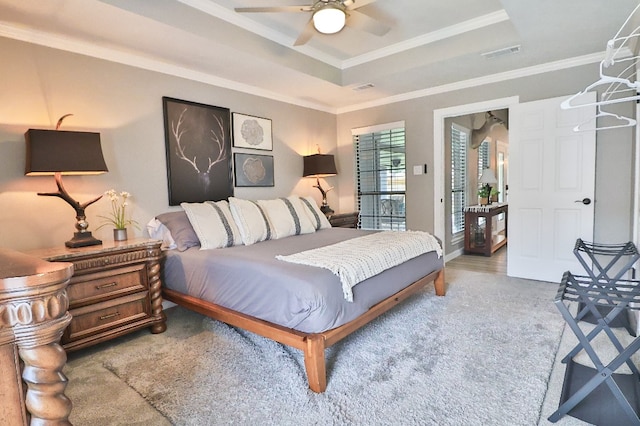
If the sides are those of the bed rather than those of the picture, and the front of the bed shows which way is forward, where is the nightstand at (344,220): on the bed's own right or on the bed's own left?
on the bed's own left

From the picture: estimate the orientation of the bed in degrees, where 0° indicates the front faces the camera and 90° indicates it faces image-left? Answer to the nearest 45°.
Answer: approximately 315°

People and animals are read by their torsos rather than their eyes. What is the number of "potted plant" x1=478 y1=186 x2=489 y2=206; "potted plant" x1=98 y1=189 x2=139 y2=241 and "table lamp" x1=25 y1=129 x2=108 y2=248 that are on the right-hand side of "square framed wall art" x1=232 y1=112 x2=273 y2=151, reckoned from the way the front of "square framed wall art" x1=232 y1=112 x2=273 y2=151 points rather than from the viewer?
2

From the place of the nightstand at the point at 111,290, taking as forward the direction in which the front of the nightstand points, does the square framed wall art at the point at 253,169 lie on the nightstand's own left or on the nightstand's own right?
on the nightstand's own left

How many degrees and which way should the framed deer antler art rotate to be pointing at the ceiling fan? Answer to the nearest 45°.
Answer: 0° — it already faces it

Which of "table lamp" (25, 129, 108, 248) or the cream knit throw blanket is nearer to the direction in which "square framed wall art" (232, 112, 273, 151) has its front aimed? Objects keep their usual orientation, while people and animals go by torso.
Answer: the cream knit throw blanket

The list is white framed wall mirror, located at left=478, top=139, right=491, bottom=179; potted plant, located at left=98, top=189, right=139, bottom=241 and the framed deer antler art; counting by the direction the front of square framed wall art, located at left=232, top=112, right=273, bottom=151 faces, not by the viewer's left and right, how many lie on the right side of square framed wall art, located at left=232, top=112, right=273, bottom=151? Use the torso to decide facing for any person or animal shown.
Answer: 2

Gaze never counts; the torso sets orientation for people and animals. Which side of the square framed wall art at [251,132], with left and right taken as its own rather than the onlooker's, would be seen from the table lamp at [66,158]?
right
